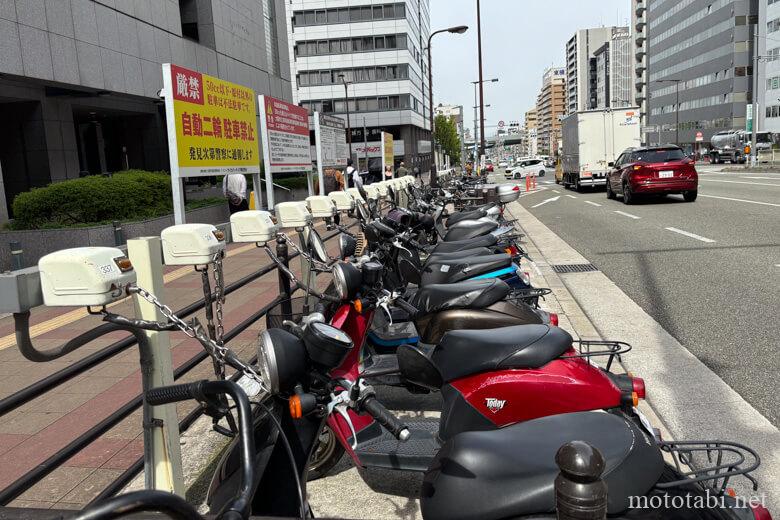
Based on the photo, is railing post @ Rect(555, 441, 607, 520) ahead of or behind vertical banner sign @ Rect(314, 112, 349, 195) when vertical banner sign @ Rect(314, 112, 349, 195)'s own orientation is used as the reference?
ahead

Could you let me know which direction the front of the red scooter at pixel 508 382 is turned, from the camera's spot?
facing to the left of the viewer

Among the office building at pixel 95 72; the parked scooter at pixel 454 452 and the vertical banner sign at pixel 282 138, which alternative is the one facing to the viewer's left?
the parked scooter

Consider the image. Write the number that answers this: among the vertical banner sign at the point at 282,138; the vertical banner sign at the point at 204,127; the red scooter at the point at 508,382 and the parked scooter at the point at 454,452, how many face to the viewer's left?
2

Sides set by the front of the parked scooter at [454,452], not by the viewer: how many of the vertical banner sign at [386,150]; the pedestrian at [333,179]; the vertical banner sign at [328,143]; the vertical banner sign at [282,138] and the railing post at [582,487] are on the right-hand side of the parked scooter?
4

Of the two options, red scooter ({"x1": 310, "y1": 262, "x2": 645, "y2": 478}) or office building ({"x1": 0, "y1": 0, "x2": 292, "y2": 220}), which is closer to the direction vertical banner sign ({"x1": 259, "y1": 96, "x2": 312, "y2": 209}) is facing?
the red scooter

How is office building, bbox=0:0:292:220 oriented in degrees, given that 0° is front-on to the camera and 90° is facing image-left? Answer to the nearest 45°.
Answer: approximately 315°

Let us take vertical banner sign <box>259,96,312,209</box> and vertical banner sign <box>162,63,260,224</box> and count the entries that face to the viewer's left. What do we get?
0

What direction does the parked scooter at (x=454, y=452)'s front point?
to the viewer's left

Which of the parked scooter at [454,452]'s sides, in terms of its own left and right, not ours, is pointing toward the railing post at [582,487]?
left

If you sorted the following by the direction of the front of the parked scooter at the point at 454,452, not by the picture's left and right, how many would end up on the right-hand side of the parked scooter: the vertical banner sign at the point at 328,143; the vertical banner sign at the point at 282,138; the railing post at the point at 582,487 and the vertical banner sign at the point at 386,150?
3

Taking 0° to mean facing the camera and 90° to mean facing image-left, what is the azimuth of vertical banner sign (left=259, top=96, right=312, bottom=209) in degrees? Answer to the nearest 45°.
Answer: approximately 315°
